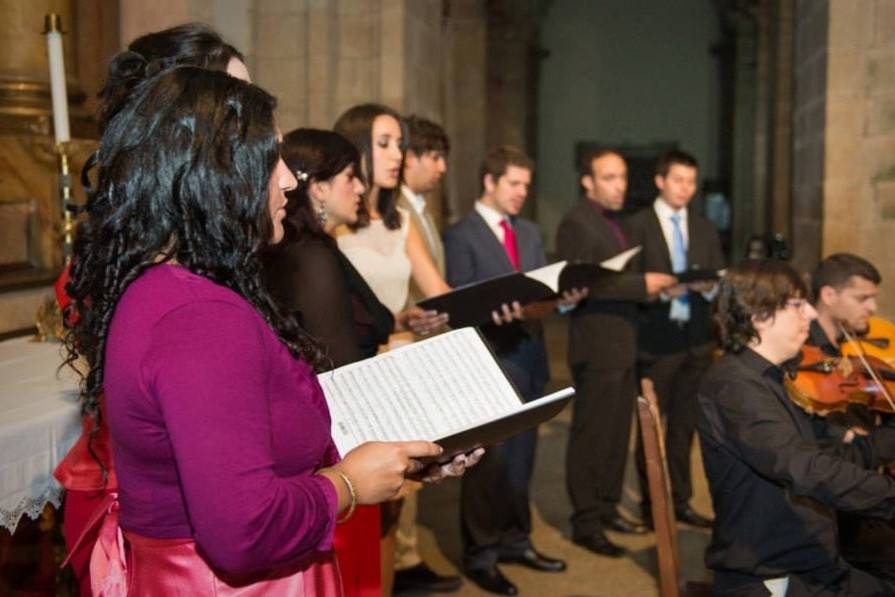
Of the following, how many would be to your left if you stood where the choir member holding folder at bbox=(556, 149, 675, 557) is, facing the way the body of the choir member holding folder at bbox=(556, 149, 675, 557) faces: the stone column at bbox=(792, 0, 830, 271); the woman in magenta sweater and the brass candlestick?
1

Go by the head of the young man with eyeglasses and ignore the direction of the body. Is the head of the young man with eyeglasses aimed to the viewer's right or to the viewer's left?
to the viewer's right

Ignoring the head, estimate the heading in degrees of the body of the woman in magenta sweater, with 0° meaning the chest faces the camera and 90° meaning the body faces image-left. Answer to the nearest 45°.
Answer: approximately 270°

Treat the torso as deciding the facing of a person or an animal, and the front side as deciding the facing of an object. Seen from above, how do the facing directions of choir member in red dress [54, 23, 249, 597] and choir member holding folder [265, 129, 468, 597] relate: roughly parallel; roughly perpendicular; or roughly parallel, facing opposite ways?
roughly parallel

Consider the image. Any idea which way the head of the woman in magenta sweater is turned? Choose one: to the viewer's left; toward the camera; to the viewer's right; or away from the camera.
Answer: to the viewer's right

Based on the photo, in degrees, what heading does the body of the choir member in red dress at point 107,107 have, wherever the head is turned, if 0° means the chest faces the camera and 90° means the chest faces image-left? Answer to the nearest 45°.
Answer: approximately 270°

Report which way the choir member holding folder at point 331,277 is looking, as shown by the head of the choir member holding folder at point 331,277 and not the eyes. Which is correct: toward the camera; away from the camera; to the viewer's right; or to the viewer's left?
to the viewer's right

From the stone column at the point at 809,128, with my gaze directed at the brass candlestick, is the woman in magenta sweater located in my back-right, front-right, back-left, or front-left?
front-left

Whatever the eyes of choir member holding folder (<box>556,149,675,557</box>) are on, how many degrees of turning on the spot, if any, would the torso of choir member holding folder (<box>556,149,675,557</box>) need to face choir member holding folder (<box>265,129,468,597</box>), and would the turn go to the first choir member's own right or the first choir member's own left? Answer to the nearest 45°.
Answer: approximately 45° to the first choir member's own right

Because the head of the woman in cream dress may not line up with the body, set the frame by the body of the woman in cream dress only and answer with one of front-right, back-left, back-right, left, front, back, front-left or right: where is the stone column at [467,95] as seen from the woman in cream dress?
back-left

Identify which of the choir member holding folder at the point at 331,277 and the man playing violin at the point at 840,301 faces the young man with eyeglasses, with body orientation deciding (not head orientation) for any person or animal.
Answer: the choir member holding folder

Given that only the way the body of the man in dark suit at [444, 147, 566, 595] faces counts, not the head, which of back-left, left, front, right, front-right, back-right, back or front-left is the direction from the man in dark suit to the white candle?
right
